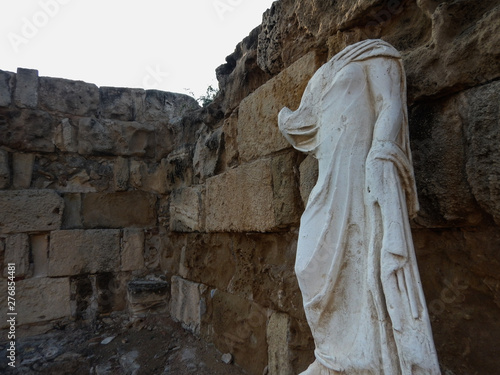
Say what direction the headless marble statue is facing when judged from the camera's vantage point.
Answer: facing the viewer and to the left of the viewer
